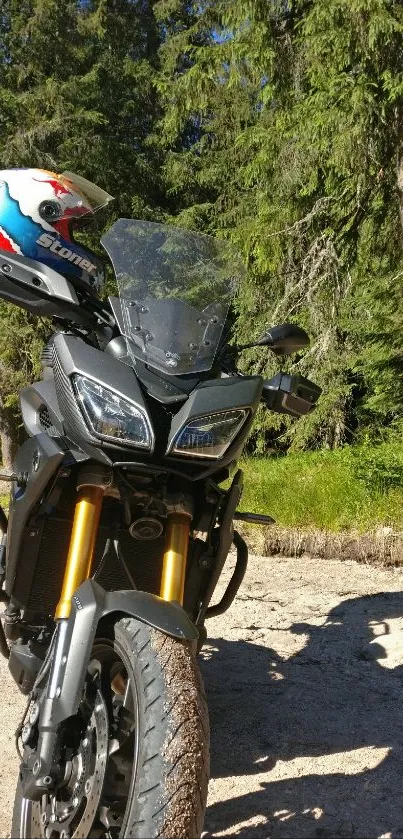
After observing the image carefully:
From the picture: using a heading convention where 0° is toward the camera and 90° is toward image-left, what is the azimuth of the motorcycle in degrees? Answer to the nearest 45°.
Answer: approximately 315°

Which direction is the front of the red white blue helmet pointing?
to the viewer's right
